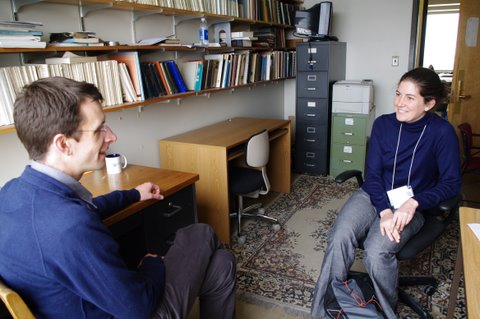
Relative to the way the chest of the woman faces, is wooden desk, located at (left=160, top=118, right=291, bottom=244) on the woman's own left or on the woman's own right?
on the woman's own right

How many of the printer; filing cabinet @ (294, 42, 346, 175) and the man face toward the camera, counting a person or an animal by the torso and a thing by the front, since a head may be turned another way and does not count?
2

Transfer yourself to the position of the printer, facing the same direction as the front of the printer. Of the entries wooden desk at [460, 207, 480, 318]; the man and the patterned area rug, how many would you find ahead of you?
3

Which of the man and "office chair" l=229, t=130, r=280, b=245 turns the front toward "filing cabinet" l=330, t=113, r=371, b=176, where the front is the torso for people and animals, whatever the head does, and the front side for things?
the man

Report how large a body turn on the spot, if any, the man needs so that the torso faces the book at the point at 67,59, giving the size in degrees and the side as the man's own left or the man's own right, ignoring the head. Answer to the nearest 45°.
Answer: approximately 45° to the man's own left

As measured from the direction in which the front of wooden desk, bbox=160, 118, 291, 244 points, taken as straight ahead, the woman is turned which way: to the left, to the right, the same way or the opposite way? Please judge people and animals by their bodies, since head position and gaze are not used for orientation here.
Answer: to the right

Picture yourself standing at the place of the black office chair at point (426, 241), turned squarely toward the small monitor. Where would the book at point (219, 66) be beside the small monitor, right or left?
left

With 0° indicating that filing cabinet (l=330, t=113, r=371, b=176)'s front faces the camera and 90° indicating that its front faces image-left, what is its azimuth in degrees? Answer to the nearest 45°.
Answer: approximately 0°

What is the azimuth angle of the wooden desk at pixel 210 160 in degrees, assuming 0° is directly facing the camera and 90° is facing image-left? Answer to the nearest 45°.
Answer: approximately 315°

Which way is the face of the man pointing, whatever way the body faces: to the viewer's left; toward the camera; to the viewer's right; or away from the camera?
to the viewer's right

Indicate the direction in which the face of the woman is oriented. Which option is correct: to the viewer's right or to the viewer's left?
to the viewer's left
